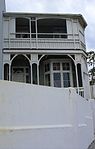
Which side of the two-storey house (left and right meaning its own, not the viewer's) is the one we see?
front
